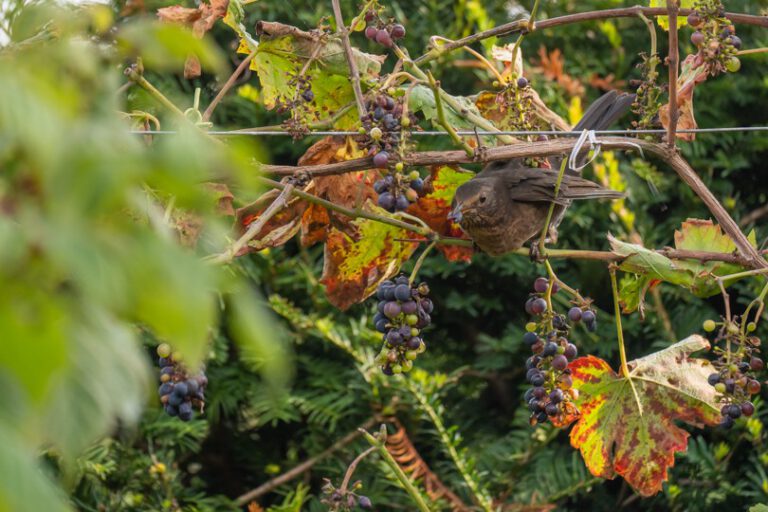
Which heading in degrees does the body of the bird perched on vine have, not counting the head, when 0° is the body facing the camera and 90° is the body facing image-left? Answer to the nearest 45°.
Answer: approximately 45°
